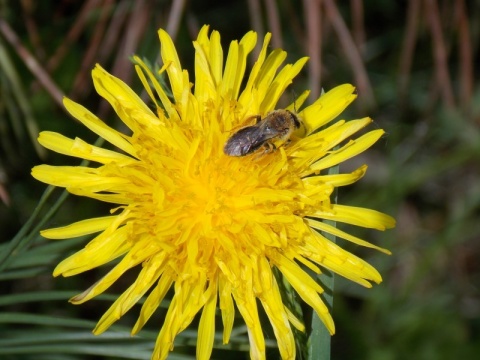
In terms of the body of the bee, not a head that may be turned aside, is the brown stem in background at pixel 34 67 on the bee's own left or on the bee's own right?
on the bee's own left

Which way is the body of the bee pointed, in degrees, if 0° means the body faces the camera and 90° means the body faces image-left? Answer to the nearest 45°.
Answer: approximately 225°

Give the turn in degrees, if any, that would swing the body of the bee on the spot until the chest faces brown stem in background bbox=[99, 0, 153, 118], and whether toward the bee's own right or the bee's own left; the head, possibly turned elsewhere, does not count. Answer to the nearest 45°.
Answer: approximately 90° to the bee's own left

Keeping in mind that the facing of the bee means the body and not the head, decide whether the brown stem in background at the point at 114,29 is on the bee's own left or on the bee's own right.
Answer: on the bee's own left

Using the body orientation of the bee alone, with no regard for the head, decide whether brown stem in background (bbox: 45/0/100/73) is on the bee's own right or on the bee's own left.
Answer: on the bee's own left
